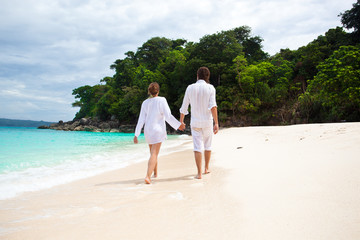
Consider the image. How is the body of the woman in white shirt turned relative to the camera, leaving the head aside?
away from the camera

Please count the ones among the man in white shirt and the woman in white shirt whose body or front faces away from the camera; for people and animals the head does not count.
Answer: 2

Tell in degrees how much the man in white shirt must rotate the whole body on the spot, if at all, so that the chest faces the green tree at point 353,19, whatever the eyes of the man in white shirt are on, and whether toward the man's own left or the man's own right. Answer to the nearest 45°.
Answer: approximately 45° to the man's own right

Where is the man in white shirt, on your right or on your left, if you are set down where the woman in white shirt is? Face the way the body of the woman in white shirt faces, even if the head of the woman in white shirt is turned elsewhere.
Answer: on your right

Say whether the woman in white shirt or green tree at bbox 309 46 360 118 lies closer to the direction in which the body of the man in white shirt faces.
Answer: the green tree

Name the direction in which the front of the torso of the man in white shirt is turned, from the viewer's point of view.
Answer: away from the camera

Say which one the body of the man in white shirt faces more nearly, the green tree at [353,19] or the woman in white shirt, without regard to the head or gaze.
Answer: the green tree

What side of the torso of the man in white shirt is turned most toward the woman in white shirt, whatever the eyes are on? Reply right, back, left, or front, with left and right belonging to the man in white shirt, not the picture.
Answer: left

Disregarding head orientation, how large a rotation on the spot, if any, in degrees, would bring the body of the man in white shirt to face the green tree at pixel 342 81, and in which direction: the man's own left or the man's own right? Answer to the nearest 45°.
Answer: approximately 45° to the man's own right

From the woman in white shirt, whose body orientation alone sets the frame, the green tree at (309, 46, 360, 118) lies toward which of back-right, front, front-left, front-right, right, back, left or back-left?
front-right
